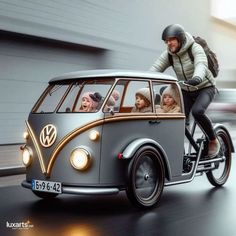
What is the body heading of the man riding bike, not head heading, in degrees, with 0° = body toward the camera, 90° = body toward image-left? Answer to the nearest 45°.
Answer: approximately 45°

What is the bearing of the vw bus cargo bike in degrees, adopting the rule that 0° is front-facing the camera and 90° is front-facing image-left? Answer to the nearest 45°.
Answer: approximately 45°
